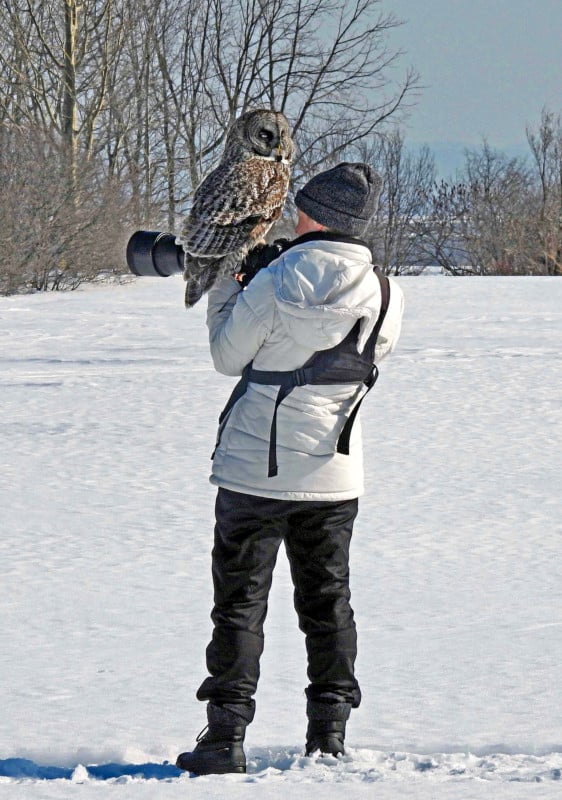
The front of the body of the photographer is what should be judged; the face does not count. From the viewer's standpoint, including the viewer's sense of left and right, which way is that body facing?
facing away from the viewer and to the left of the viewer

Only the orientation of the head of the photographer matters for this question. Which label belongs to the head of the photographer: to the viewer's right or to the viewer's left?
to the viewer's left
